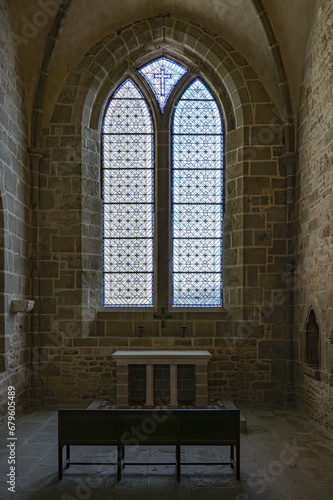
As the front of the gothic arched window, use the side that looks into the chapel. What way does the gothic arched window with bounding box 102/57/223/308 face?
toward the camera

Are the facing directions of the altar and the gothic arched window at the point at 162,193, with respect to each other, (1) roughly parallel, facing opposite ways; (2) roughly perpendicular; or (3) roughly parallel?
roughly parallel

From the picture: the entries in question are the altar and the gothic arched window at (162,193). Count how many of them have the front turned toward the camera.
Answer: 2

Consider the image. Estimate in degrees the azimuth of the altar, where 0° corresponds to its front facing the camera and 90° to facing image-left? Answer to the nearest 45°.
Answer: approximately 0°
